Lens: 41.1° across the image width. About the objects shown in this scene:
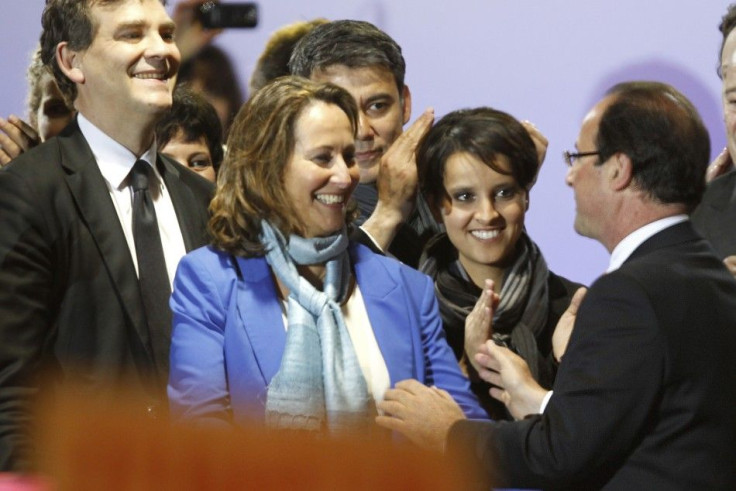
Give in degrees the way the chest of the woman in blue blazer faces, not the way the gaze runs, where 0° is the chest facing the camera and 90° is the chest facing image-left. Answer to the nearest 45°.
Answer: approximately 315°

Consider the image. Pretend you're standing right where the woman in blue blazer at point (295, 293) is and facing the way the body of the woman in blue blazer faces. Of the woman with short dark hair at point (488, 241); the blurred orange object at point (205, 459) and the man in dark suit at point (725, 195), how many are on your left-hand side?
2

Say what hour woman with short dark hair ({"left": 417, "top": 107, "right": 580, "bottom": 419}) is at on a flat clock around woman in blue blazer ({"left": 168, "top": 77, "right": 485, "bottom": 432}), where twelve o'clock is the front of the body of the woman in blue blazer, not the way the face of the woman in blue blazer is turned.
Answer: The woman with short dark hair is roughly at 9 o'clock from the woman in blue blazer.

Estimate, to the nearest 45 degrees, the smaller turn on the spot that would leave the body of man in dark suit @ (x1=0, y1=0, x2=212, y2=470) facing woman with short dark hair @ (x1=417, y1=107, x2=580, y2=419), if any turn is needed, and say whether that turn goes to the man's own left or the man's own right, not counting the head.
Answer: approximately 45° to the man's own left

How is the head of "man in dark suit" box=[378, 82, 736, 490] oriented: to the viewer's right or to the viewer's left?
to the viewer's left

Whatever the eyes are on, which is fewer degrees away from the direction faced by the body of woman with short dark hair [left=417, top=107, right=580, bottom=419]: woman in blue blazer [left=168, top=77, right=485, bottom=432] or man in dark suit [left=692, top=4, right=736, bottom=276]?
the woman in blue blazer

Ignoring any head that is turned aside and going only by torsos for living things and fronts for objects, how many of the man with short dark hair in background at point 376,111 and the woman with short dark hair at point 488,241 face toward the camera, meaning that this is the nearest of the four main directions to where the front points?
2

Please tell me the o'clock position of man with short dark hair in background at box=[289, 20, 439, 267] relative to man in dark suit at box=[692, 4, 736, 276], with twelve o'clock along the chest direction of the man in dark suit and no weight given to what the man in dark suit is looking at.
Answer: The man with short dark hair in background is roughly at 1 o'clock from the man in dark suit.

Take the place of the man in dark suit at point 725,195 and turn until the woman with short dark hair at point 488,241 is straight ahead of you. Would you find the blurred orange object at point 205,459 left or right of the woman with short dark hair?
left
